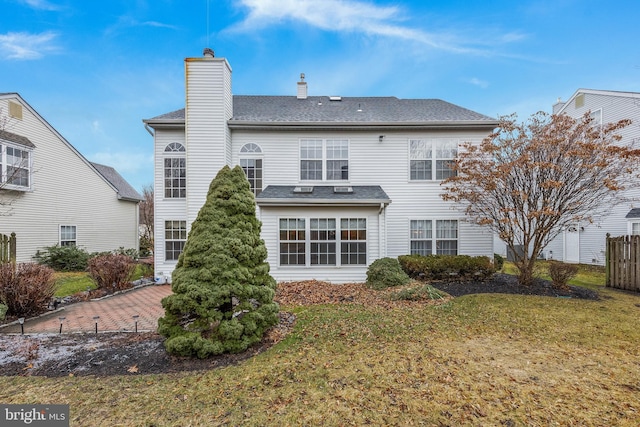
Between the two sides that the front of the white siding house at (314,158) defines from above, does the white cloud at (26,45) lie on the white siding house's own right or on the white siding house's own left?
on the white siding house's own left

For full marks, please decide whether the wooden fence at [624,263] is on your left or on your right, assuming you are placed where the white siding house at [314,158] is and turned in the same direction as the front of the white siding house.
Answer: on your right

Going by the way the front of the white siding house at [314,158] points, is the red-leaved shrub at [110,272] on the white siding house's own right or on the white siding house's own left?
on the white siding house's own left

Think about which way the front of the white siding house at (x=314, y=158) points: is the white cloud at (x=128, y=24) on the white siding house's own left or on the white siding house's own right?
on the white siding house's own left

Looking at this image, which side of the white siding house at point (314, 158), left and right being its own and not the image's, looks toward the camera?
back

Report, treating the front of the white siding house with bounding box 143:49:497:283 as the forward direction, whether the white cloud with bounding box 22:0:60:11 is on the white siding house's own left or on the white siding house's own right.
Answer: on the white siding house's own left
